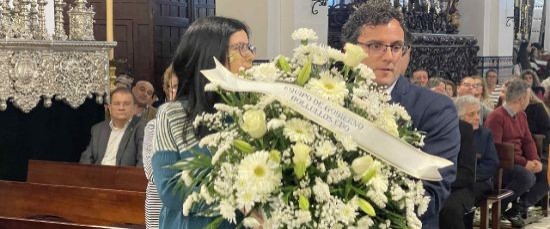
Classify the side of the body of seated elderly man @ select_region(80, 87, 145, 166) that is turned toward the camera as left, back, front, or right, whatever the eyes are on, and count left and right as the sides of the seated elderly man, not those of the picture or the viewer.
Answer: front

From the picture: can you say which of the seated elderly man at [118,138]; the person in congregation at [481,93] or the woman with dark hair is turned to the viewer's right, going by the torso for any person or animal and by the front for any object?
the woman with dark hair

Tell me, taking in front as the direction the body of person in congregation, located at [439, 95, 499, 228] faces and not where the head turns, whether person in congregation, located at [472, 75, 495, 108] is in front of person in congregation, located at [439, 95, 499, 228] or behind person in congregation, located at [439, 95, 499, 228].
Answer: behind

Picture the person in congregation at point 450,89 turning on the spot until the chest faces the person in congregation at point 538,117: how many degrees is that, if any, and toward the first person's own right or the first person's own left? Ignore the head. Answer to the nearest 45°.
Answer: approximately 135° to the first person's own left

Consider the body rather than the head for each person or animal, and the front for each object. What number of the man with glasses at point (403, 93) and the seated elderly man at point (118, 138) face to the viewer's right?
0

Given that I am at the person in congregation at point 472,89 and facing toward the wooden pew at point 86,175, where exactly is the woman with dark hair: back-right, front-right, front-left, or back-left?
front-left

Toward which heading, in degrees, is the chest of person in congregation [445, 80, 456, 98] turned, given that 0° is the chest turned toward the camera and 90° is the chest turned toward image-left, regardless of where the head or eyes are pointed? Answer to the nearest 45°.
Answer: approximately 45°

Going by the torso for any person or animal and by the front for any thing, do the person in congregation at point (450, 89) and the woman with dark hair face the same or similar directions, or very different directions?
very different directions

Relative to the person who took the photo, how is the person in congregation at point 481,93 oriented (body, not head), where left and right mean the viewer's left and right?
facing the viewer and to the left of the viewer

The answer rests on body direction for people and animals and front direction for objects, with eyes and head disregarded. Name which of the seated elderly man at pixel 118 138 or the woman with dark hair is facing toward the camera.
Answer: the seated elderly man

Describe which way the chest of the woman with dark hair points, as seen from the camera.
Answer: to the viewer's right

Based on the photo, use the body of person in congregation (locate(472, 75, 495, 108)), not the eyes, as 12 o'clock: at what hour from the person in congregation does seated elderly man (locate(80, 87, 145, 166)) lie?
The seated elderly man is roughly at 12 o'clock from the person in congregation.

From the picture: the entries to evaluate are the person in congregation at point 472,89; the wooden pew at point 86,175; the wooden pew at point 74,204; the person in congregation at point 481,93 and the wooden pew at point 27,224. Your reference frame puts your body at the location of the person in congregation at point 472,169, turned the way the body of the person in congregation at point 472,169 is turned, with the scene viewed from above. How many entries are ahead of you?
3

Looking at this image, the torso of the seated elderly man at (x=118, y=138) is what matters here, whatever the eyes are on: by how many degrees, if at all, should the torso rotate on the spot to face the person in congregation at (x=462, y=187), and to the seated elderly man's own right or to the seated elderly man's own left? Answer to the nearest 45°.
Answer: approximately 45° to the seated elderly man's own left

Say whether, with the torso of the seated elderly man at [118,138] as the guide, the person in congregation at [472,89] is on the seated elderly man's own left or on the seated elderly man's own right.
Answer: on the seated elderly man's own left

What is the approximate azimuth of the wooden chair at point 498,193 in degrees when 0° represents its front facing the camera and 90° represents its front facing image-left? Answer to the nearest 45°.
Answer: approximately 45°

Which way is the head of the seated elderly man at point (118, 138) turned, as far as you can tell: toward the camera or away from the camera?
toward the camera

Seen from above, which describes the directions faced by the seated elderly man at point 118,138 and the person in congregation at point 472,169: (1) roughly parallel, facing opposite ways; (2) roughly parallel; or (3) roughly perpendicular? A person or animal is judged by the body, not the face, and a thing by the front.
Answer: roughly perpendicular

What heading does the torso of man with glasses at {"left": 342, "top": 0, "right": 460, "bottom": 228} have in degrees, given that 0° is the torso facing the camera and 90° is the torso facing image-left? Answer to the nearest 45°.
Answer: approximately 45°
